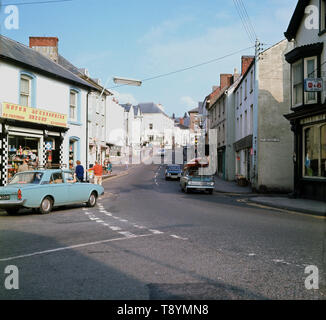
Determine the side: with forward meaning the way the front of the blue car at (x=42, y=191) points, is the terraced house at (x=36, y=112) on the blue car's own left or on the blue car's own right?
on the blue car's own left

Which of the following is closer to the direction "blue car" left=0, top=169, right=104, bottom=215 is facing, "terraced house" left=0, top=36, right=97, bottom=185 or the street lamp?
the street lamp

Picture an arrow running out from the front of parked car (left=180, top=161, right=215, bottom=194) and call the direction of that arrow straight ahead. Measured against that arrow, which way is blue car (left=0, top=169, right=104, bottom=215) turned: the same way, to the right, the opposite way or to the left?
to the left

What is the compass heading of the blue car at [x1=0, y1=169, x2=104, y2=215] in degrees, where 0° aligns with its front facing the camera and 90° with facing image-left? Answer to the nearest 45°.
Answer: approximately 225°

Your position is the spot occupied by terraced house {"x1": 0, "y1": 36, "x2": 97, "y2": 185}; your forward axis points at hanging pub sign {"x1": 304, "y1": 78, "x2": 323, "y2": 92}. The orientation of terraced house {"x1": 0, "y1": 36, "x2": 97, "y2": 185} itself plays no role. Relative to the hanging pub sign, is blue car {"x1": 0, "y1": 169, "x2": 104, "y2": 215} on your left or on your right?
right

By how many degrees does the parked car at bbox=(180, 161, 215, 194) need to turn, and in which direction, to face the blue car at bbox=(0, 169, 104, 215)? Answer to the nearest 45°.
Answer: approximately 90° to its right

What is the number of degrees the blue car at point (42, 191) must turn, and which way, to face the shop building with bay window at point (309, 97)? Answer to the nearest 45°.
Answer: approximately 45° to its right

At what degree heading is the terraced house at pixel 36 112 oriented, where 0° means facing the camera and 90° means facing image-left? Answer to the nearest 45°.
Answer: approximately 315°

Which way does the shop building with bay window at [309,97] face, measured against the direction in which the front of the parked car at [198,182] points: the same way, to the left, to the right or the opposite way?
to the right

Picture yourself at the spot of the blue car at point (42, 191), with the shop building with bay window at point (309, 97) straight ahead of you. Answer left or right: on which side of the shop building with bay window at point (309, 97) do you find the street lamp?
left
